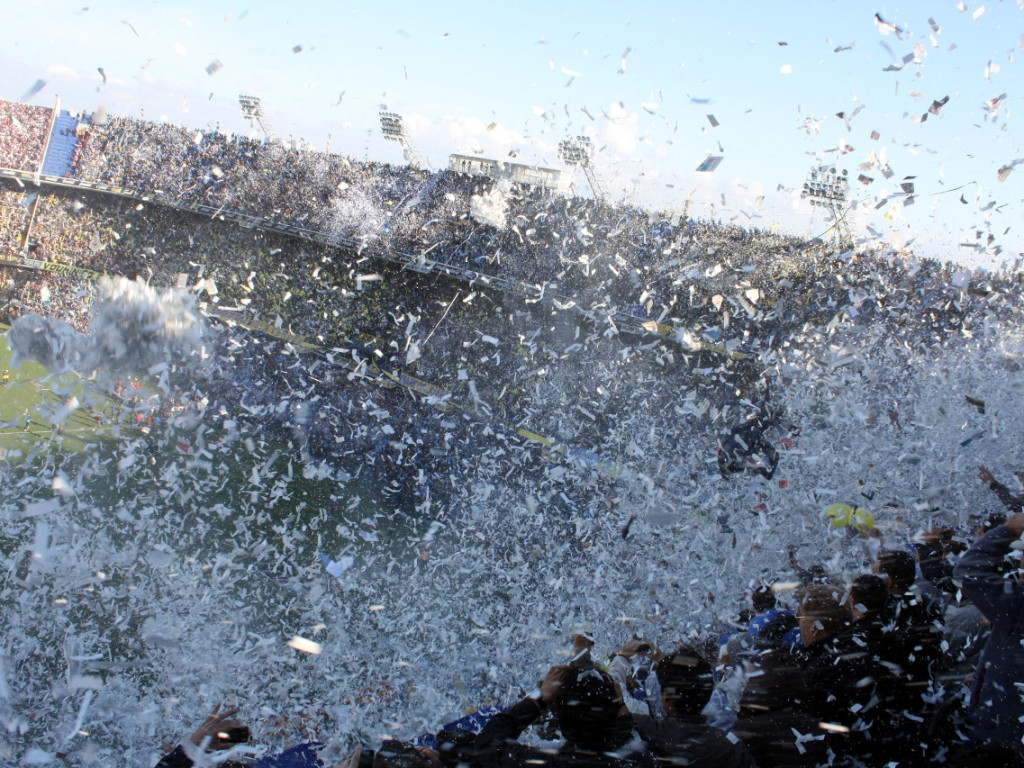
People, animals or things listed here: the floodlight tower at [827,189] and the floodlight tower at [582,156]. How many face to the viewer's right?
0

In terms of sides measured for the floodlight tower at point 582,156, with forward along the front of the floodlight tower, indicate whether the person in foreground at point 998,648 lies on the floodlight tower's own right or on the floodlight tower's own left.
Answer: on the floodlight tower's own left

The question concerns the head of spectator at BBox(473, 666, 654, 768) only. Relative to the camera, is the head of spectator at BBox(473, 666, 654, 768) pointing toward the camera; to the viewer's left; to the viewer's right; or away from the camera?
away from the camera

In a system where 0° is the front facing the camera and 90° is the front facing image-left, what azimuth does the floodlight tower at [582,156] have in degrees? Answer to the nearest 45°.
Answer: approximately 45°

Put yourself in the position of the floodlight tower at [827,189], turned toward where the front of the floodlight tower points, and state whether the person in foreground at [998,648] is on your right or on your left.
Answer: on your left

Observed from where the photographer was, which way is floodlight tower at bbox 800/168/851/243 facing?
facing the viewer and to the left of the viewer

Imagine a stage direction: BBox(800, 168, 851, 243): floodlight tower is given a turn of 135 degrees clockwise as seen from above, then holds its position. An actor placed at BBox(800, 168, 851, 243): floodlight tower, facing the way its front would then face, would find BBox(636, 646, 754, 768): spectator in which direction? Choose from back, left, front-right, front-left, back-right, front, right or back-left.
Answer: back

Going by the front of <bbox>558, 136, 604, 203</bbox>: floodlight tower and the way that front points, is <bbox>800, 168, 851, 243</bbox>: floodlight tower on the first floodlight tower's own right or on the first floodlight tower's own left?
on the first floodlight tower's own left
